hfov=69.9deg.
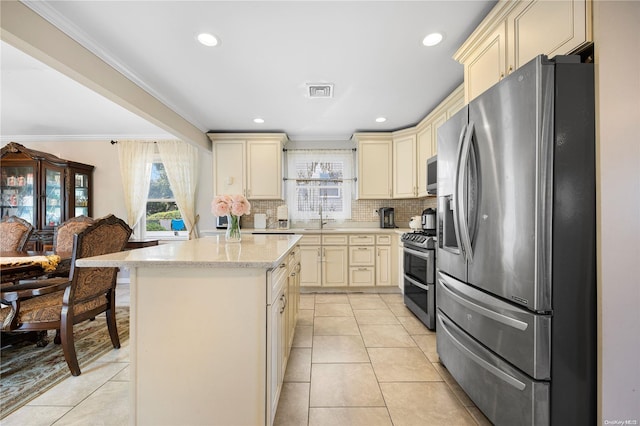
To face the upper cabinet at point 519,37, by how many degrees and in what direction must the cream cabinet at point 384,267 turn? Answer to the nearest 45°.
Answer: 0° — it already faces it

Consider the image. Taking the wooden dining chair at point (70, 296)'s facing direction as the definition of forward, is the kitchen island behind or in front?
behind

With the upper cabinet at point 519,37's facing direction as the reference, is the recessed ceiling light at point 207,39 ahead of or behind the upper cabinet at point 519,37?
ahead

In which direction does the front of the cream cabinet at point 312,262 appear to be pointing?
toward the camera

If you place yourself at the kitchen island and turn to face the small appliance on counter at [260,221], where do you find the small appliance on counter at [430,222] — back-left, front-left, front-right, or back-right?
front-right

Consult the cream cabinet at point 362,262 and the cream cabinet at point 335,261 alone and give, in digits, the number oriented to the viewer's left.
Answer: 0

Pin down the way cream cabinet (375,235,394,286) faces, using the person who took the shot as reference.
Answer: facing the viewer

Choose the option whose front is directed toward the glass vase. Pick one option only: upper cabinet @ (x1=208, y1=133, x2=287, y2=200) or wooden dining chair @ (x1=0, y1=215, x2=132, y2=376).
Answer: the upper cabinet

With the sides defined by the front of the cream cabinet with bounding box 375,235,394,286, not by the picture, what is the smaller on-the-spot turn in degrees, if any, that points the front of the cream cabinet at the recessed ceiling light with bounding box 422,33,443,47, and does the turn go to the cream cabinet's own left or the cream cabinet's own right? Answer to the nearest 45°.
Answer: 0° — it already faces it

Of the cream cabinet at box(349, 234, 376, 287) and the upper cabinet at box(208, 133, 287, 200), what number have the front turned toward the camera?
2

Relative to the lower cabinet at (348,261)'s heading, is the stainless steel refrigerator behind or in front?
in front

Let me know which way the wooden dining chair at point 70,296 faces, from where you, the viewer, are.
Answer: facing away from the viewer and to the left of the viewer
